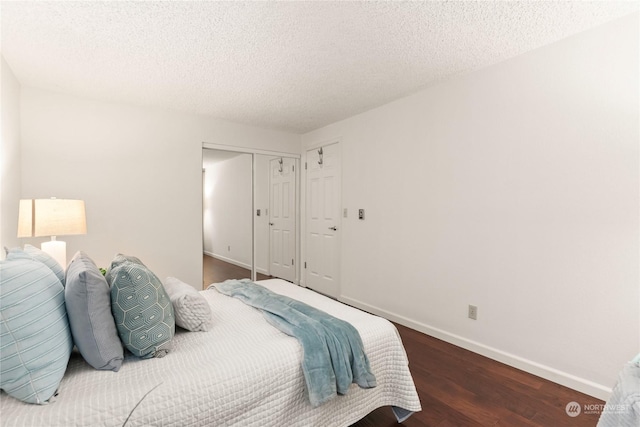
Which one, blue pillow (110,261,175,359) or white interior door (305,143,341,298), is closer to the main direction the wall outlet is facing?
the blue pillow

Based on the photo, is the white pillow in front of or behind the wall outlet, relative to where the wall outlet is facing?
in front

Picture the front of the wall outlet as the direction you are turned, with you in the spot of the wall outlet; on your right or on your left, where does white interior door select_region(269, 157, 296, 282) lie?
on your right

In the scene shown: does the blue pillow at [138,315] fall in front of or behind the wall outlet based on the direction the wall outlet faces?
in front

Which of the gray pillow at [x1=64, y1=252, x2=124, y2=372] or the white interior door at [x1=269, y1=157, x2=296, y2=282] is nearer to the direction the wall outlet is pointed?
the gray pillow

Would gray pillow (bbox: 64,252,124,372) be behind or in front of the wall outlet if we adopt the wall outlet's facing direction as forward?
in front

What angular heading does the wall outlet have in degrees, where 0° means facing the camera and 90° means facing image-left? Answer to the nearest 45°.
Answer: approximately 45°

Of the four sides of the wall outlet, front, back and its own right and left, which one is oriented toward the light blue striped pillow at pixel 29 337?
front

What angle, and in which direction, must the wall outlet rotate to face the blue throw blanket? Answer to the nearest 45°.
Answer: approximately 45° to its left

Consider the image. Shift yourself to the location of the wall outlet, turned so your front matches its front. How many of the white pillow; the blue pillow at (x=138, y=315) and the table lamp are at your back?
0

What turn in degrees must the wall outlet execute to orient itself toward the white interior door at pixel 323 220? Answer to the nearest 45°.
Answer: approximately 90° to its right
